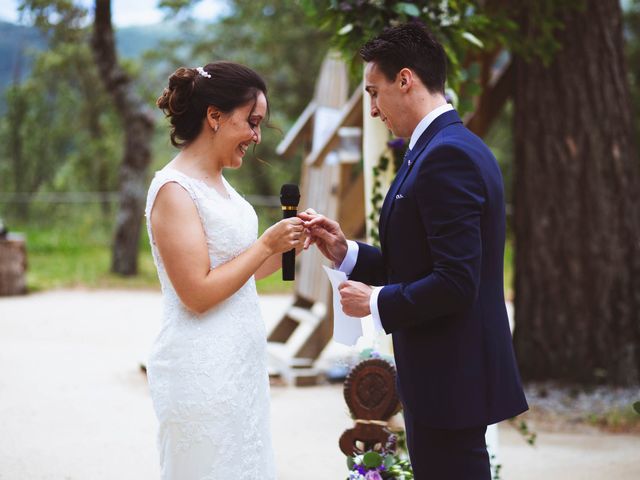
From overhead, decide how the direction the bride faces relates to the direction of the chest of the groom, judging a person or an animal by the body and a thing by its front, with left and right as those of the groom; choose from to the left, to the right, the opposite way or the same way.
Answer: the opposite way

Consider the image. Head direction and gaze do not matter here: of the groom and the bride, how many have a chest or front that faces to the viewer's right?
1

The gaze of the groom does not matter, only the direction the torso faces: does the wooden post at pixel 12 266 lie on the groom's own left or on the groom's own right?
on the groom's own right

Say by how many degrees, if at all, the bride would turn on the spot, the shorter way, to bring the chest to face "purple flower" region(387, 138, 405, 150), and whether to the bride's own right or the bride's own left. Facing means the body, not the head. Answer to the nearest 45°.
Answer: approximately 45° to the bride's own left

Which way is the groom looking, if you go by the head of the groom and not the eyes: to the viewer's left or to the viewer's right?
to the viewer's left

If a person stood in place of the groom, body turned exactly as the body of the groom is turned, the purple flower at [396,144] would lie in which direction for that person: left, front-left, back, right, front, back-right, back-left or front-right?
right

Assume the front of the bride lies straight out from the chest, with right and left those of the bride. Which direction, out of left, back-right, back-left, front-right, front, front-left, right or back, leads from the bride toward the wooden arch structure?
left

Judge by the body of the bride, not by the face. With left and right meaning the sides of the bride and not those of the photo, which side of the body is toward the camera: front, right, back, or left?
right

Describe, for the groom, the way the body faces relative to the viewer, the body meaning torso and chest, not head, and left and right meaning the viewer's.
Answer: facing to the left of the viewer
